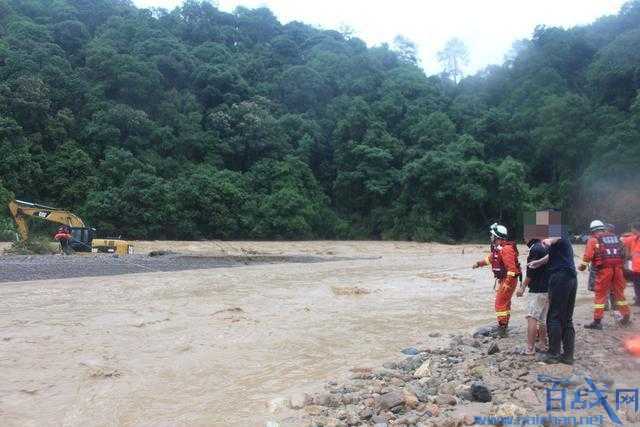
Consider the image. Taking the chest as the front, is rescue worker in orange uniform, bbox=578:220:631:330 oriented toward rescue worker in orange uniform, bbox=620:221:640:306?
no

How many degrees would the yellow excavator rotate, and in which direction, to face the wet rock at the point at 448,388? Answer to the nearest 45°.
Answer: approximately 90° to its left

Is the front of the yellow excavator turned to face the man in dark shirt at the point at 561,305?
no

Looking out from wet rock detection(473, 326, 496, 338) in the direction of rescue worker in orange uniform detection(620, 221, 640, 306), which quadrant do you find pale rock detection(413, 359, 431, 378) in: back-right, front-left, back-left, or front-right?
back-right

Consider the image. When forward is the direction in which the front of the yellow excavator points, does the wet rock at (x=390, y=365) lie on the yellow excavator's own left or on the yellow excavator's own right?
on the yellow excavator's own left

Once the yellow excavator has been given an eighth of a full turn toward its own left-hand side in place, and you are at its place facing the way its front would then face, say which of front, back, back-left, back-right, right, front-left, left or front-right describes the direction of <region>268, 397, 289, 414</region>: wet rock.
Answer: front-left

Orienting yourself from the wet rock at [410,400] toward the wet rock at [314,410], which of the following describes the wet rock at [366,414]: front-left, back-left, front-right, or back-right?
front-left

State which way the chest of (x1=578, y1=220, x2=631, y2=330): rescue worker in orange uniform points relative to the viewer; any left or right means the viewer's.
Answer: facing away from the viewer and to the left of the viewer

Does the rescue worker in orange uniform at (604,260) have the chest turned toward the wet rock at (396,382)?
no

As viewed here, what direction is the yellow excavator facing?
to the viewer's left

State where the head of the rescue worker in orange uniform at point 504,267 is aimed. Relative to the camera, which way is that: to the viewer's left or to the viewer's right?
to the viewer's left

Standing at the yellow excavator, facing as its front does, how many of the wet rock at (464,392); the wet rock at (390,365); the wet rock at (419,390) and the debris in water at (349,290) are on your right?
0

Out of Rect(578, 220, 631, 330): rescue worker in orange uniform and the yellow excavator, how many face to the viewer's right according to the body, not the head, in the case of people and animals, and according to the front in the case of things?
0

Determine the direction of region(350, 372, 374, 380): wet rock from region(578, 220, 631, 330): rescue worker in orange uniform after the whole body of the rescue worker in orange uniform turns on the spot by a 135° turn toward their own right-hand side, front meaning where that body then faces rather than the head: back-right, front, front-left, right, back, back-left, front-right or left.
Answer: back-right

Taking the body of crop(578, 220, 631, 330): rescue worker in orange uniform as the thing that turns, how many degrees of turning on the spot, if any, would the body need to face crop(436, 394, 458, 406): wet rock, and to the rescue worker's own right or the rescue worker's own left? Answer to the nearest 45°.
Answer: approximately 135° to the rescue worker's own left

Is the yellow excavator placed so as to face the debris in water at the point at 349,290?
no
